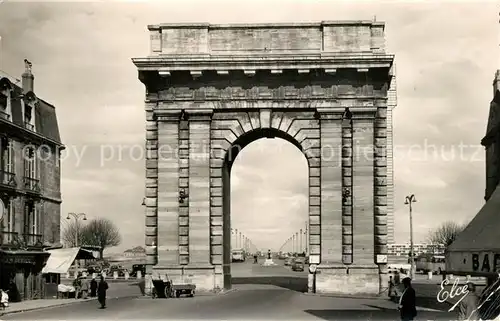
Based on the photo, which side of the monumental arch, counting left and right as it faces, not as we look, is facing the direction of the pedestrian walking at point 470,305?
front

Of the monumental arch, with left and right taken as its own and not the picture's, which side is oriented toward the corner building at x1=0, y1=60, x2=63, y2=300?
right

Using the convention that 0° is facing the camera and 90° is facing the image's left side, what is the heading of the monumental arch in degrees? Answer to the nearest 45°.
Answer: approximately 0°

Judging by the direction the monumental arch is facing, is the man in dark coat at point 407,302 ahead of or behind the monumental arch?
ahead
